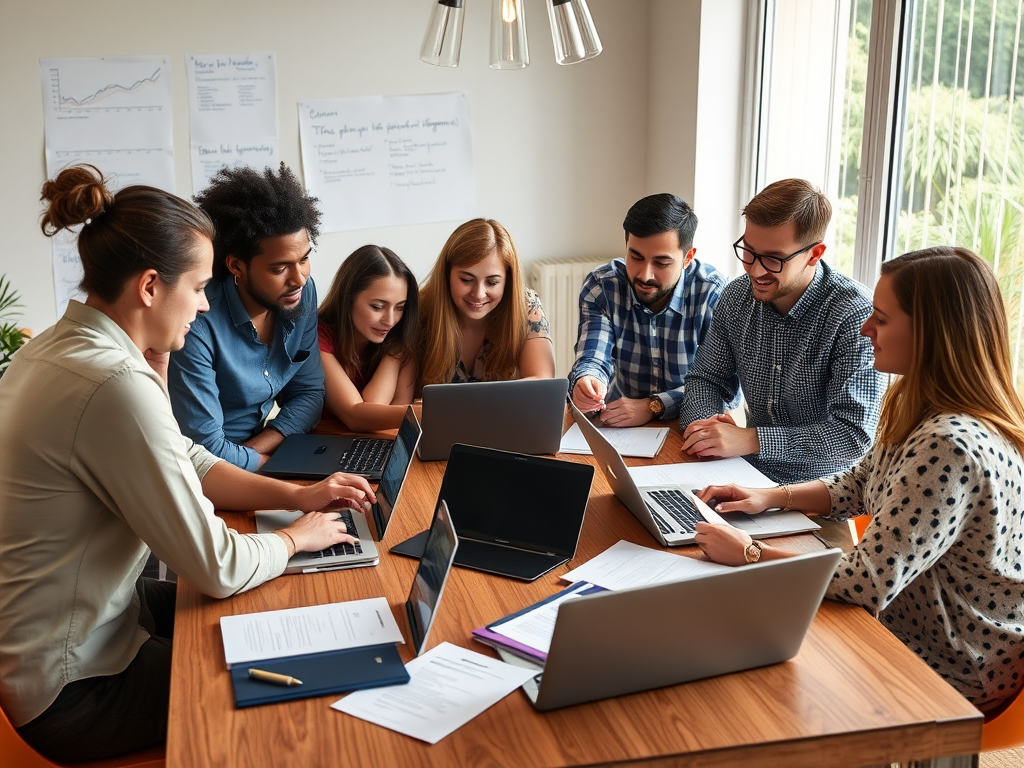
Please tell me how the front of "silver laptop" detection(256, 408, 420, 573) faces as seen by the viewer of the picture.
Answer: facing to the left of the viewer

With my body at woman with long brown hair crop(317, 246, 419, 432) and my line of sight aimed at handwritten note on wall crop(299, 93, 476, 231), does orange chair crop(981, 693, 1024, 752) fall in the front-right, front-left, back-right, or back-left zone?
back-right

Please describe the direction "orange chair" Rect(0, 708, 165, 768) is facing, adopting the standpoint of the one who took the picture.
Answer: facing to the right of the viewer

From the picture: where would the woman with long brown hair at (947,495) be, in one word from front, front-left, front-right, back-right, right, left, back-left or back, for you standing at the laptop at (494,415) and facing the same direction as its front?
back-right

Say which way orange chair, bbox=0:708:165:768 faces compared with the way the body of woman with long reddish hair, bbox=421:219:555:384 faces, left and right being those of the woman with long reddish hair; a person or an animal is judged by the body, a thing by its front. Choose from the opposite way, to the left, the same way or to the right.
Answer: to the left

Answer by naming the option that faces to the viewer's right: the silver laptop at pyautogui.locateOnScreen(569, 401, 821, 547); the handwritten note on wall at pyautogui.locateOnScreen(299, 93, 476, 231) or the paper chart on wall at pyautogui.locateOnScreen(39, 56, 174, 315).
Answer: the silver laptop

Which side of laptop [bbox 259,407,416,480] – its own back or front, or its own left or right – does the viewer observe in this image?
left

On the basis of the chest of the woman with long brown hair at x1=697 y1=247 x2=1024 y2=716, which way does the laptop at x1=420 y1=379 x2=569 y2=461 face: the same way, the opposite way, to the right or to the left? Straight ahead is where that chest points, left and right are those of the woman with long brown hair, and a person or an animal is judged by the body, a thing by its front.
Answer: to the right

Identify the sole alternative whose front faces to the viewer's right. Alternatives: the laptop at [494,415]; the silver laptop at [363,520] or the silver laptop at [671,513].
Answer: the silver laptop at [671,513]

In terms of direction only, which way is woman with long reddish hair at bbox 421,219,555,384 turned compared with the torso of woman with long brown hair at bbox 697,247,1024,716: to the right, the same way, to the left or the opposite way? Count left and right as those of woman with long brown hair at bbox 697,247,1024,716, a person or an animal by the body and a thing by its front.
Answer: to the left

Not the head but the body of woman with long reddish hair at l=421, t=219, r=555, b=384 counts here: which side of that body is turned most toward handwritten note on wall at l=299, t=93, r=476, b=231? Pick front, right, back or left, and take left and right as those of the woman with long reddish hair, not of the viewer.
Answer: back

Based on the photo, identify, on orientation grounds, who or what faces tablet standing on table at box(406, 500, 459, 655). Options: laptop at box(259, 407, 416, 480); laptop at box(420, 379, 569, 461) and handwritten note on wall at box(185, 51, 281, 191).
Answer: the handwritten note on wall
